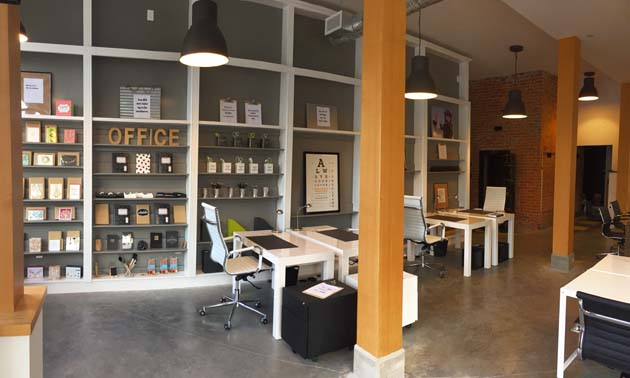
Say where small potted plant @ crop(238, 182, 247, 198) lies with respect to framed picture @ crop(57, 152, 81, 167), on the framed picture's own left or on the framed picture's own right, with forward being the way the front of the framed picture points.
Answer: on the framed picture's own left

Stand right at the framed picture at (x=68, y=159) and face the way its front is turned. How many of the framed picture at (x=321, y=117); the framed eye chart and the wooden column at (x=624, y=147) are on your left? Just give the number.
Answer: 3

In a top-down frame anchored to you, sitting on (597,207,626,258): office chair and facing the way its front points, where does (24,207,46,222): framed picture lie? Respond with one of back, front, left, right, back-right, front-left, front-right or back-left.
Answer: back-right

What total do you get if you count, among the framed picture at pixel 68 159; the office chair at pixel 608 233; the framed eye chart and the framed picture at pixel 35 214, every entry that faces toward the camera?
3

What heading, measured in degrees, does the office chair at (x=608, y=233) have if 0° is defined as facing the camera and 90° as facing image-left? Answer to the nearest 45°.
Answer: approximately 270°

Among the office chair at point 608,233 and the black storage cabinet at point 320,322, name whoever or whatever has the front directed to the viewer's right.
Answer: the office chair

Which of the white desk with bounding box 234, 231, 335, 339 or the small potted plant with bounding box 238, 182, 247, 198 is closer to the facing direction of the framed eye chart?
the white desk

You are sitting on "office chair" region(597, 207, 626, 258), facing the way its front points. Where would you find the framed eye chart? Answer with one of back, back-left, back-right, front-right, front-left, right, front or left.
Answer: back-right

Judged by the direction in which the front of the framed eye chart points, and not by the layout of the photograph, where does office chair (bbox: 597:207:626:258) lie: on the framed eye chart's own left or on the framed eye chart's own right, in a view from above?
on the framed eye chart's own left

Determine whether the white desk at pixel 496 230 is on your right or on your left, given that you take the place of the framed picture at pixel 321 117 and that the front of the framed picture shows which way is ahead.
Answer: on your left

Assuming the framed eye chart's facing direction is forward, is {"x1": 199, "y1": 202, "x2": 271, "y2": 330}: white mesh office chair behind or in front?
in front

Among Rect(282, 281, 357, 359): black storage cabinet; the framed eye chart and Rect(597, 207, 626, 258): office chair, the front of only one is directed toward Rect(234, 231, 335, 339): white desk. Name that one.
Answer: the framed eye chart
